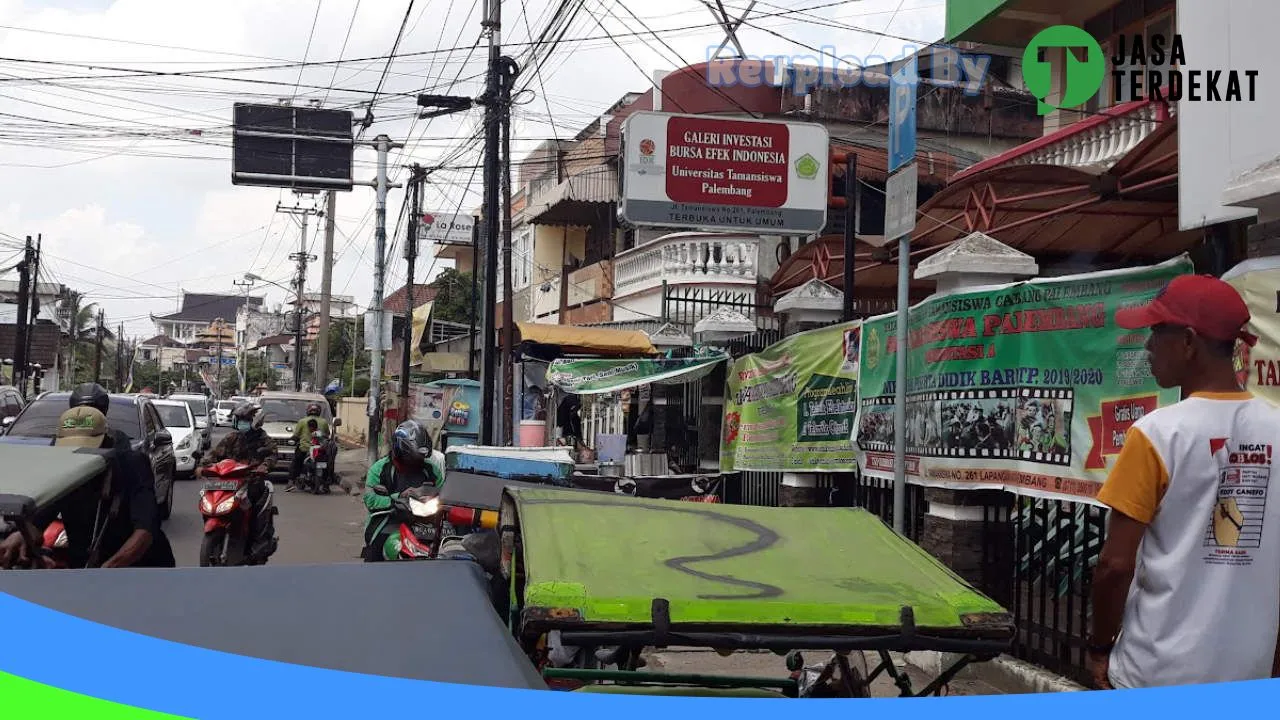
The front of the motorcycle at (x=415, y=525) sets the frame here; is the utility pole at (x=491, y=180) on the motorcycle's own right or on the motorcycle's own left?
on the motorcycle's own left

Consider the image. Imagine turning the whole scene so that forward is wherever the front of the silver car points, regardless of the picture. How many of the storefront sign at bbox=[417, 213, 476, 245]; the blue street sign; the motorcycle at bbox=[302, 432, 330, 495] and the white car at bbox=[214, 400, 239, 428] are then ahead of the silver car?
2

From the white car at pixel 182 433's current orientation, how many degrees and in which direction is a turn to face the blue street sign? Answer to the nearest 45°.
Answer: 0° — it already faces it

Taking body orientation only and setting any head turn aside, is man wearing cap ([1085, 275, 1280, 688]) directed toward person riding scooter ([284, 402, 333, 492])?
yes

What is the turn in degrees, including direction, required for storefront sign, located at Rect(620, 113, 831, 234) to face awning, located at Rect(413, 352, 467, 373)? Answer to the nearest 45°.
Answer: approximately 135° to its right

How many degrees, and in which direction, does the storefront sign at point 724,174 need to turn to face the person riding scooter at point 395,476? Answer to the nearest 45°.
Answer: approximately 45° to its right

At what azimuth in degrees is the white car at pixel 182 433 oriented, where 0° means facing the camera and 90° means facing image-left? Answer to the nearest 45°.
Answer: approximately 0°

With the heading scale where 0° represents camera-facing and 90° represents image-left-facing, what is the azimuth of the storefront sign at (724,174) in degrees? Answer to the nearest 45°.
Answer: approximately 0°

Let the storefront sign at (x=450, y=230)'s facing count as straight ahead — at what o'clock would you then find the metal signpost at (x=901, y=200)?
The metal signpost is roughly at 12 o'clock from the storefront sign.

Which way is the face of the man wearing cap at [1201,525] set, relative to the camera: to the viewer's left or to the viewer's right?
to the viewer's left

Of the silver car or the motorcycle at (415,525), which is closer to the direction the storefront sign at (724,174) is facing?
the motorcycle

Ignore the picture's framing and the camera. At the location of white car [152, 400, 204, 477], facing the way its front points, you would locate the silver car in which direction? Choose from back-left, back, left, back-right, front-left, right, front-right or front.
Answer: back-left

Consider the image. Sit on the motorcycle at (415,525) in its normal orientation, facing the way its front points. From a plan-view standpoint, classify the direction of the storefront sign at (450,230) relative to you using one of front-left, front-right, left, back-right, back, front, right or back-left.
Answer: back-left
